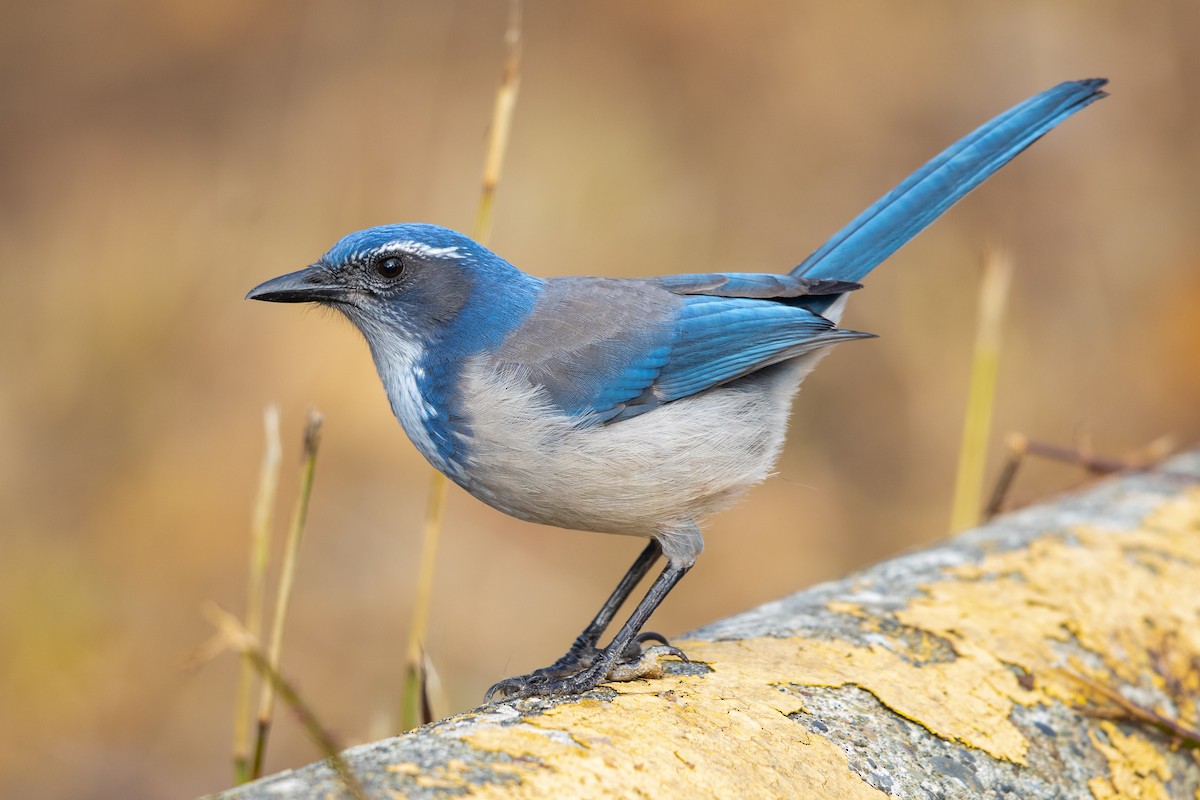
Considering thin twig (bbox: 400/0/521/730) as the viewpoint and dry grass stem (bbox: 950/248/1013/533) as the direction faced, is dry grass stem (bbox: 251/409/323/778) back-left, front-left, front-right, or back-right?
back-right

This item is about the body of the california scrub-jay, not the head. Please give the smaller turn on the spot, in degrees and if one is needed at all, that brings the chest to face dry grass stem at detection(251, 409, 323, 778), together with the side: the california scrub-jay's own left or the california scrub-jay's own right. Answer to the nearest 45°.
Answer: approximately 45° to the california scrub-jay's own left

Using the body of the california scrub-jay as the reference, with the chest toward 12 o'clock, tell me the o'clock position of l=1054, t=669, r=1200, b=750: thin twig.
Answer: The thin twig is roughly at 7 o'clock from the california scrub-jay.

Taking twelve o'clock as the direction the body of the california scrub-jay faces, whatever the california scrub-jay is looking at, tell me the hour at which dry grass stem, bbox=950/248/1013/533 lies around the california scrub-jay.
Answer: The dry grass stem is roughly at 5 o'clock from the california scrub-jay.

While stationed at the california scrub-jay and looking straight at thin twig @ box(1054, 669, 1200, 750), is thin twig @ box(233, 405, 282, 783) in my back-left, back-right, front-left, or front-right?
back-right

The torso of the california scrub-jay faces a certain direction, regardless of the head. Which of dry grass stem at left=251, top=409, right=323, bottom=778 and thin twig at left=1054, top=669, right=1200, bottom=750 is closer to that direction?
the dry grass stem

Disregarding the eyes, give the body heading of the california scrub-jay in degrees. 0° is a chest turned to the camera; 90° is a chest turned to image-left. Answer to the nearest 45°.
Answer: approximately 90°

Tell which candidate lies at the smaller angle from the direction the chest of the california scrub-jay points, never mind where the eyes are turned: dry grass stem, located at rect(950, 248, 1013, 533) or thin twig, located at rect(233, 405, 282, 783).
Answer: the thin twig

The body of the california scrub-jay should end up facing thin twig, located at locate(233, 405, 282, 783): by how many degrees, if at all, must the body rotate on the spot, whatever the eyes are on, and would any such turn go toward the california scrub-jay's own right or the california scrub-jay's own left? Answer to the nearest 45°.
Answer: approximately 45° to the california scrub-jay's own left
